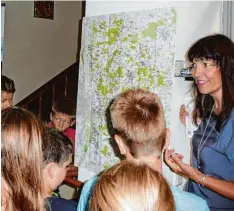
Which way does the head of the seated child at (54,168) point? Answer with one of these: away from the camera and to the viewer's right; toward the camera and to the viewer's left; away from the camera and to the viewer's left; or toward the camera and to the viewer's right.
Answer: away from the camera and to the viewer's right

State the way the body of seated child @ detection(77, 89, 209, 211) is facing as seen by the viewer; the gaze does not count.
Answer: away from the camera

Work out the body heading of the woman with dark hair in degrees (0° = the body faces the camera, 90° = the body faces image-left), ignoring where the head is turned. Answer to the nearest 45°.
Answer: approximately 45°

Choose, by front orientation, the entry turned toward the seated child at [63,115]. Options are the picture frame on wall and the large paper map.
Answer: the picture frame on wall

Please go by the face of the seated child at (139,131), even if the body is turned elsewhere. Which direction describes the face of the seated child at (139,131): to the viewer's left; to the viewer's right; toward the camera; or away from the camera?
away from the camera

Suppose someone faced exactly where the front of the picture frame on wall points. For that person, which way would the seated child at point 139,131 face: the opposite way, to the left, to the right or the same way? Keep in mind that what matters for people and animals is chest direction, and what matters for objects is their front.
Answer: the opposite way

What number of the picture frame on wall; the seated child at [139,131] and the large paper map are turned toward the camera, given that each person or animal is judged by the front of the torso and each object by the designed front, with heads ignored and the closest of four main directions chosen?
2

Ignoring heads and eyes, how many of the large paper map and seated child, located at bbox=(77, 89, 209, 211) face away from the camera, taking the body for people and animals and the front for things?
1

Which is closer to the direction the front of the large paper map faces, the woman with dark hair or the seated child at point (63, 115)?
the woman with dark hair

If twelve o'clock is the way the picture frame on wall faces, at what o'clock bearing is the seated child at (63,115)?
The seated child is roughly at 12 o'clock from the picture frame on wall.
